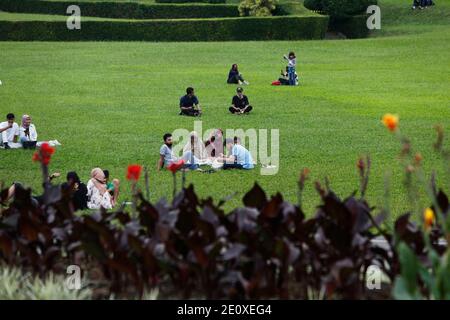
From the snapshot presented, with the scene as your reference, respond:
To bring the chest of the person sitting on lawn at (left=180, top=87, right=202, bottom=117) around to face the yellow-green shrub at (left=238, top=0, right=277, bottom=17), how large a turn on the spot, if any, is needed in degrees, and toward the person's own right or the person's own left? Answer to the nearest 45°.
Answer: approximately 135° to the person's own left

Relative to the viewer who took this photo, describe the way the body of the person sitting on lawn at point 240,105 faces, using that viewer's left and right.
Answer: facing the viewer

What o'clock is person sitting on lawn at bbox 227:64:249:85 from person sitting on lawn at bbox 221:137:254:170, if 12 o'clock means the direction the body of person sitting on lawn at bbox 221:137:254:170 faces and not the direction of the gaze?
person sitting on lawn at bbox 227:64:249:85 is roughly at 3 o'clock from person sitting on lawn at bbox 221:137:254:170.

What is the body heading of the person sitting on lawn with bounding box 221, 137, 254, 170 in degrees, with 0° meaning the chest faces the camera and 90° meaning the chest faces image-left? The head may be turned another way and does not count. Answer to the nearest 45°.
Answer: approximately 90°

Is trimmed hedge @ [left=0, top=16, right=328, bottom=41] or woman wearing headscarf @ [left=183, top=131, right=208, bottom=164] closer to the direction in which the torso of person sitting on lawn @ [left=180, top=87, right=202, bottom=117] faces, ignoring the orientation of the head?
the woman wearing headscarf

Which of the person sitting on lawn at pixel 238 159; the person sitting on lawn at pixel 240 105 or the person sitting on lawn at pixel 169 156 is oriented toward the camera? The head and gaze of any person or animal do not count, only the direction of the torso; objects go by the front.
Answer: the person sitting on lawn at pixel 240 105

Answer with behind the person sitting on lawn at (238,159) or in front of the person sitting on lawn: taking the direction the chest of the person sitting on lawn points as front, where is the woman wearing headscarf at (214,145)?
in front

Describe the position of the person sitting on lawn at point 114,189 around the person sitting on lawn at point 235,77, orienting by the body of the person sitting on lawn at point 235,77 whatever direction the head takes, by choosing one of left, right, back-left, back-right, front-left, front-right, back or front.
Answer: front-right

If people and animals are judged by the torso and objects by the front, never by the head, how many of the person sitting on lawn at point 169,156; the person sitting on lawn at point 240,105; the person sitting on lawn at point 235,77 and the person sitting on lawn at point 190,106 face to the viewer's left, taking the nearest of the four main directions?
0

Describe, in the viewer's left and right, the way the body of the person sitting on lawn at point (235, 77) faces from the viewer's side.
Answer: facing the viewer and to the right of the viewer

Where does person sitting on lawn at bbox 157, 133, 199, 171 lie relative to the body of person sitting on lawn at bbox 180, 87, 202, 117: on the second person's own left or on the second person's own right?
on the second person's own right

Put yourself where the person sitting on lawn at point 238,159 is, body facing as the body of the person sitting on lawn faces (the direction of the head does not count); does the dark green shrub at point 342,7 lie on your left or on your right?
on your right

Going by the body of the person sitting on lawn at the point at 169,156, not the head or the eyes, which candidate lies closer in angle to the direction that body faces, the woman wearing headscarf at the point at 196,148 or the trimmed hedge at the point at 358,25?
the woman wearing headscarf

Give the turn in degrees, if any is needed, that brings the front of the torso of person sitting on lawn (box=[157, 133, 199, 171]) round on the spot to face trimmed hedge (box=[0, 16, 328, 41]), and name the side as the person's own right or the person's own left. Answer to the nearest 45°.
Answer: approximately 90° to the person's own left

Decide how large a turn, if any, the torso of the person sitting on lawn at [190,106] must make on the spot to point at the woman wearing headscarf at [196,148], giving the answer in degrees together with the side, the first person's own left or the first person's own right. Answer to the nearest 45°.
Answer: approximately 45° to the first person's own right

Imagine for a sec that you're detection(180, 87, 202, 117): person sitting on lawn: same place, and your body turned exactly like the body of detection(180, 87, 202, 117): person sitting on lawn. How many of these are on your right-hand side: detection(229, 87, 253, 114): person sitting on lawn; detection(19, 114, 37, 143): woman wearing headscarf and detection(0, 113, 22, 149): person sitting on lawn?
2

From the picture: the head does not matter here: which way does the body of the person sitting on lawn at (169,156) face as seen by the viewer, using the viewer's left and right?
facing to the right of the viewer
